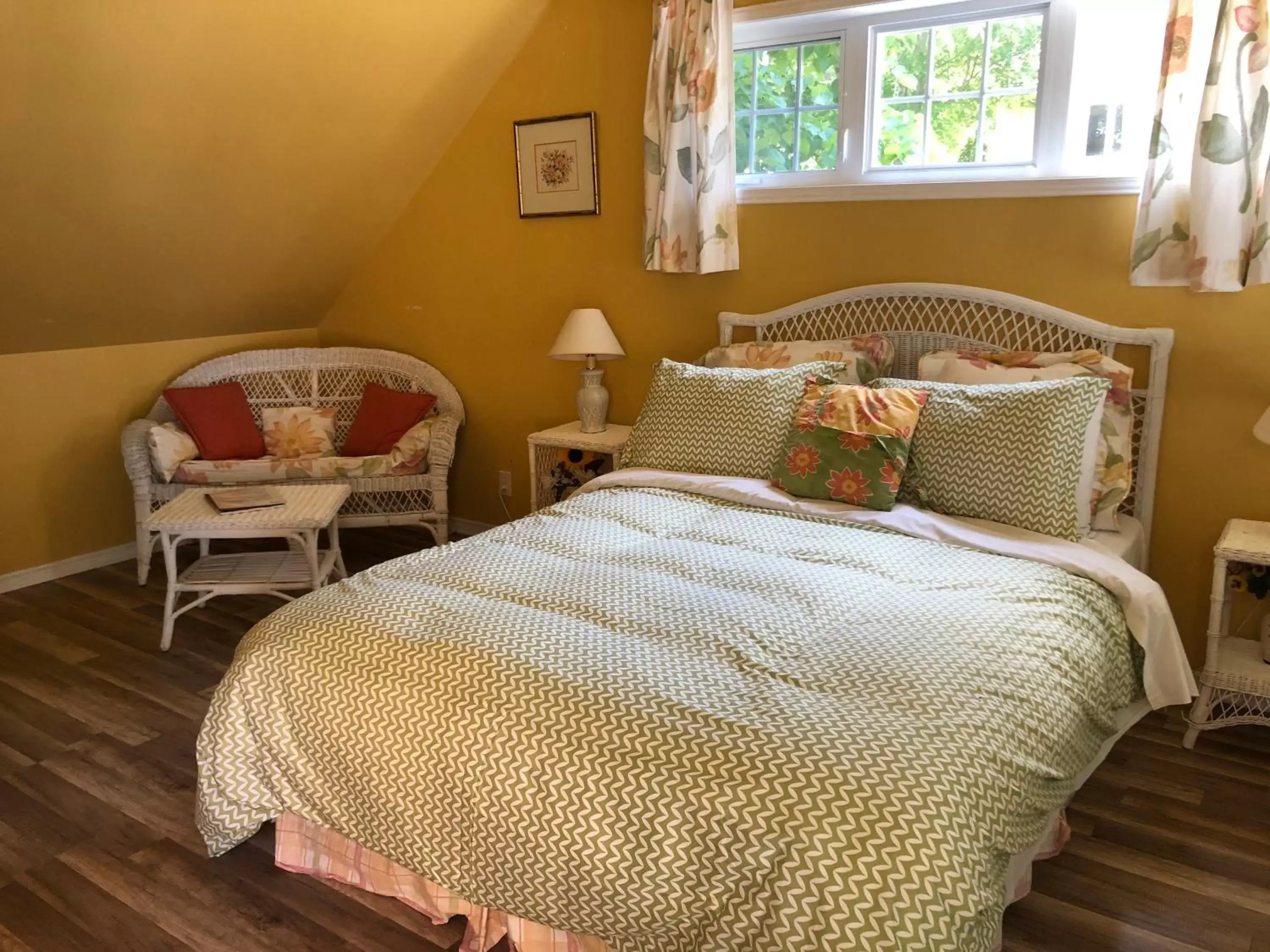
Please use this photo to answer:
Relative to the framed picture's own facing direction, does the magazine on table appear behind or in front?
in front

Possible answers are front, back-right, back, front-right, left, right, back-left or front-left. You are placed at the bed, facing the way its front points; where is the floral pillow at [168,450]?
right

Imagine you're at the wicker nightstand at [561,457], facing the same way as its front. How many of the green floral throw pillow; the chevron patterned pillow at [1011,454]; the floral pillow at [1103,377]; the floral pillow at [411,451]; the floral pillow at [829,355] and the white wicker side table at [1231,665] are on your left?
5

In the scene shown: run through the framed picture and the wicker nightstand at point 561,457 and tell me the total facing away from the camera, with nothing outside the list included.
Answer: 0

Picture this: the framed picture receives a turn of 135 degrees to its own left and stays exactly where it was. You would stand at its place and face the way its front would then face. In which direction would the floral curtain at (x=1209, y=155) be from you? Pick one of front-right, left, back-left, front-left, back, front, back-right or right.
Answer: front-right

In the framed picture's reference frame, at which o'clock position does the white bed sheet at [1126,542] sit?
The white bed sheet is roughly at 9 o'clock from the framed picture.

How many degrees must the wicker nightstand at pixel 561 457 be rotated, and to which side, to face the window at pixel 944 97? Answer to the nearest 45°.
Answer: approximately 135° to its left

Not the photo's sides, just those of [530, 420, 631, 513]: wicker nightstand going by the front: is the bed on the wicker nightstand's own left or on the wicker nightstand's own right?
on the wicker nightstand's own left

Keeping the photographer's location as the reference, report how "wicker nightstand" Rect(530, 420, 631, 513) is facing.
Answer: facing the viewer and to the left of the viewer

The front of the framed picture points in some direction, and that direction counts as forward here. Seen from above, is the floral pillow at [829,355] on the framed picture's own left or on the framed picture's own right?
on the framed picture's own left

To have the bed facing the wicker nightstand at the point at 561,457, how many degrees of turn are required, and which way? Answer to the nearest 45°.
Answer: approximately 135° to its right

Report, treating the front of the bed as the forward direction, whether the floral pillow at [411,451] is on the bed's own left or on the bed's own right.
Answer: on the bed's own right

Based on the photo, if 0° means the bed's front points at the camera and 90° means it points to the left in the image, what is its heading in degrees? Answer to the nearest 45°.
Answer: approximately 45°

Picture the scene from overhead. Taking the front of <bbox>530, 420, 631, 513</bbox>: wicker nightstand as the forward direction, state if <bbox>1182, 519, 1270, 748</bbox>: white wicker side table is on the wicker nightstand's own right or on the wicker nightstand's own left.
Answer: on the wicker nightstand's own left

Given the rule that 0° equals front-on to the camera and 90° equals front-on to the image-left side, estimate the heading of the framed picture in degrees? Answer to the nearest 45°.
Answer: approximately 45°
